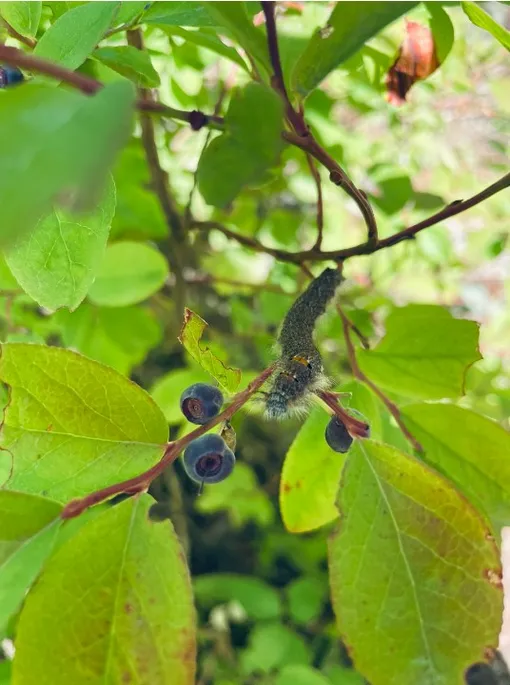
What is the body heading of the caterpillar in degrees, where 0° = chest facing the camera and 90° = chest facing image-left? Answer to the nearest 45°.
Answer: approximately 45°
